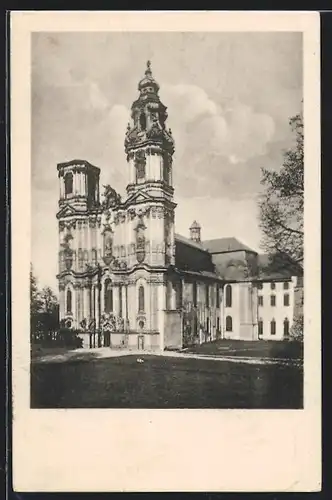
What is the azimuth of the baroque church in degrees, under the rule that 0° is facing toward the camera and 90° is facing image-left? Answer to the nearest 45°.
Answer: approximately 45°
